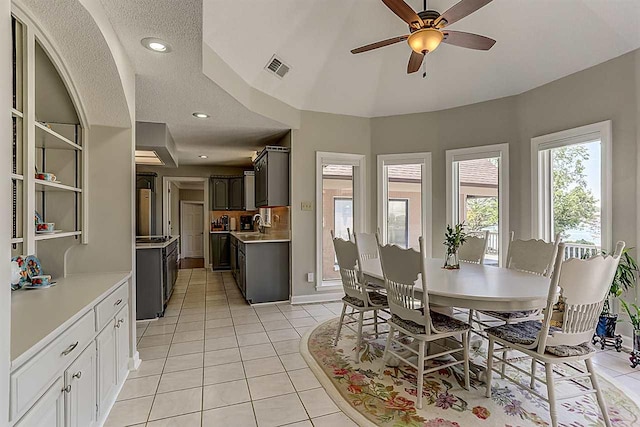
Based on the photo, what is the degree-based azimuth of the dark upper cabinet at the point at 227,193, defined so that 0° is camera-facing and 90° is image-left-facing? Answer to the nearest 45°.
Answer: approximately 0°

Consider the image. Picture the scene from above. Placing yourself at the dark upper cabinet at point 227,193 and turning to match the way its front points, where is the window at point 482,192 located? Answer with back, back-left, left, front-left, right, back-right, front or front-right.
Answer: front-left

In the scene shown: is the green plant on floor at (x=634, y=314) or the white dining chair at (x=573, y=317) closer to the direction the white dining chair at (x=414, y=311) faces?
the green plant on floor

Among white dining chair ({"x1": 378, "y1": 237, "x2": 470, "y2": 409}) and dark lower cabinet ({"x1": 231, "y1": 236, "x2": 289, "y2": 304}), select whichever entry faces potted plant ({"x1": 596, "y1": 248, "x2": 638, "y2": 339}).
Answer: the white dining chair

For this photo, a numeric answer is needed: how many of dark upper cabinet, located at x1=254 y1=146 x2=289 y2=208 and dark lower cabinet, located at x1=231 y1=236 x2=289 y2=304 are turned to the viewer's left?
2

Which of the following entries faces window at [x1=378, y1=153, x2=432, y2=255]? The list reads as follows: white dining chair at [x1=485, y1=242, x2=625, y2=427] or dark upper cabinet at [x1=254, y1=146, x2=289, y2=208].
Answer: the white dining chair

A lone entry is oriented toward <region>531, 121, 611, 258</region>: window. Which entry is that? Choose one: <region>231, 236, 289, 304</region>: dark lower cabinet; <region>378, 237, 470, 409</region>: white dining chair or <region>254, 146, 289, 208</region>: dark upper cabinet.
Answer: the white dining chair

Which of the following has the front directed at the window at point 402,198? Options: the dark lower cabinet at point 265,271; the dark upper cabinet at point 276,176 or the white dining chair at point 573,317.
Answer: the white dining chair

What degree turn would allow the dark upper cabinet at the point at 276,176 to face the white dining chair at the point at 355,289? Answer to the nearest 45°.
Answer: approximately 90° to its left

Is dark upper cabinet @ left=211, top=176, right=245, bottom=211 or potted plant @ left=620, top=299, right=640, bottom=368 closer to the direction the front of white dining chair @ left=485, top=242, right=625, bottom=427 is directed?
the dark upper cabinet

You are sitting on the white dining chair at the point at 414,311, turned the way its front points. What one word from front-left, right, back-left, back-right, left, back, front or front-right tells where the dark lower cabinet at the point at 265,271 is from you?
left

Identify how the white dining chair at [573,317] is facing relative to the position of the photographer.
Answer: facing away from the viewer and to the left of the viewer

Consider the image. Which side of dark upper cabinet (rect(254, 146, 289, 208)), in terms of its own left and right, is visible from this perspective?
left

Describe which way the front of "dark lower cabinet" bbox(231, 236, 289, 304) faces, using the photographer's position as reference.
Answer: facing to the left of the viewer

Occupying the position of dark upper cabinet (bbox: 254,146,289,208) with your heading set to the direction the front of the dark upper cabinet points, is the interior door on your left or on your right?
on your right

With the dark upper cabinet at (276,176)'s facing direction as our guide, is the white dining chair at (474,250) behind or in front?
behind
